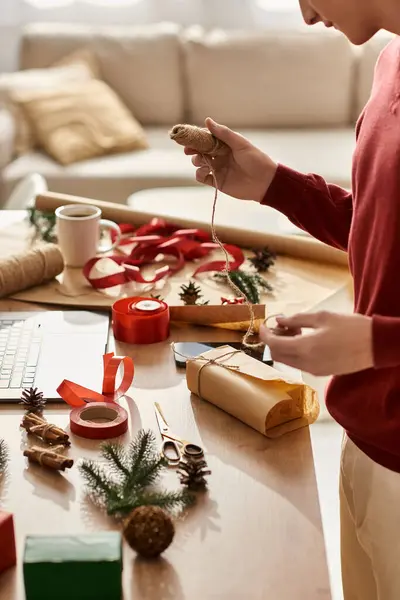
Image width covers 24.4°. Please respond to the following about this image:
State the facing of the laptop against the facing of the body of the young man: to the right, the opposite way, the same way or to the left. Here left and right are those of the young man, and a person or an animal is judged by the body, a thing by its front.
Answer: the opposite way

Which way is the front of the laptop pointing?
to the viewer's right

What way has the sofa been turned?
toward the camera

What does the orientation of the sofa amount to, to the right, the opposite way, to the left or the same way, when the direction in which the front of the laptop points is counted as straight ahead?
to the right

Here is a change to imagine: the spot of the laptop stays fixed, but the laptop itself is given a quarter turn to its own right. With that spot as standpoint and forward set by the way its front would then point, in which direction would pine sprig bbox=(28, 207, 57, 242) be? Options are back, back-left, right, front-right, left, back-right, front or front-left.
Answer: back

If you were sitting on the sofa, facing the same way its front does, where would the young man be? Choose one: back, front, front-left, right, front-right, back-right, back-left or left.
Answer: front

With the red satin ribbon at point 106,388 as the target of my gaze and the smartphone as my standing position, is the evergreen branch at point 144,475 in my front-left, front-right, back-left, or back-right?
front-left

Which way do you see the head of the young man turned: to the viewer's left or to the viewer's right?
to the viewer's left

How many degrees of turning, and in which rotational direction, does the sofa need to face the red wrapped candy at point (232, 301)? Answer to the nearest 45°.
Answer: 0° — it already faces it

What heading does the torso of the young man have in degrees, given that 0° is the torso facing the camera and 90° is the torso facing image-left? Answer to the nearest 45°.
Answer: approximately 90°

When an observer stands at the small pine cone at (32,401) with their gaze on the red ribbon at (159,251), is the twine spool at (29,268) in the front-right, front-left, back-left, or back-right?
front-left

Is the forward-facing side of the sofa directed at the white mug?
yes

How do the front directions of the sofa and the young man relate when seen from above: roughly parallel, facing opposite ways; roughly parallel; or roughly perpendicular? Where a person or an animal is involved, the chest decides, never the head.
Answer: roughly perpendicular

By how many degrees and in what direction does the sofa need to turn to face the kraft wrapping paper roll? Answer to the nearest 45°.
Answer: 0° — it already faces it
